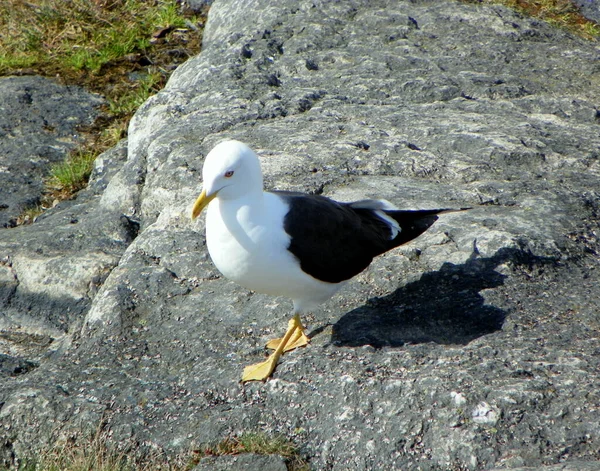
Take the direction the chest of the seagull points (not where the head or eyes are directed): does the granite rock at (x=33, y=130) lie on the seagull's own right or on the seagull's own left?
on the seagull's own right

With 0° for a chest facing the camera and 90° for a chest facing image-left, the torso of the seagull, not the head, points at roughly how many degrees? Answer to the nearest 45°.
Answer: approximately 45°
